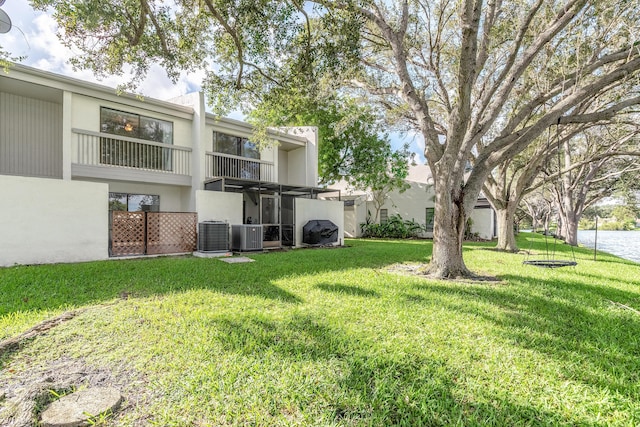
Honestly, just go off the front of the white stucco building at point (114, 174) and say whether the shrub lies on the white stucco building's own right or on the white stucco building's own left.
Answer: on the white stucco building's own left

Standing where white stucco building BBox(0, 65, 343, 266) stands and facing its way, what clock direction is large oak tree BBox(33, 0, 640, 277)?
The large oak tree is roughly at 12 o'clock from the white stucco building.

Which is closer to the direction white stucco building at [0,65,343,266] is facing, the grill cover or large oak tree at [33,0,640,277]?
the large oak tree

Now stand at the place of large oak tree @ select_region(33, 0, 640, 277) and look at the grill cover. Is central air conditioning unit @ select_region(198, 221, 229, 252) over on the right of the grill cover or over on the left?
left

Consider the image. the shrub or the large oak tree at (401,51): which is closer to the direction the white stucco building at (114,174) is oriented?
the large oak tree
